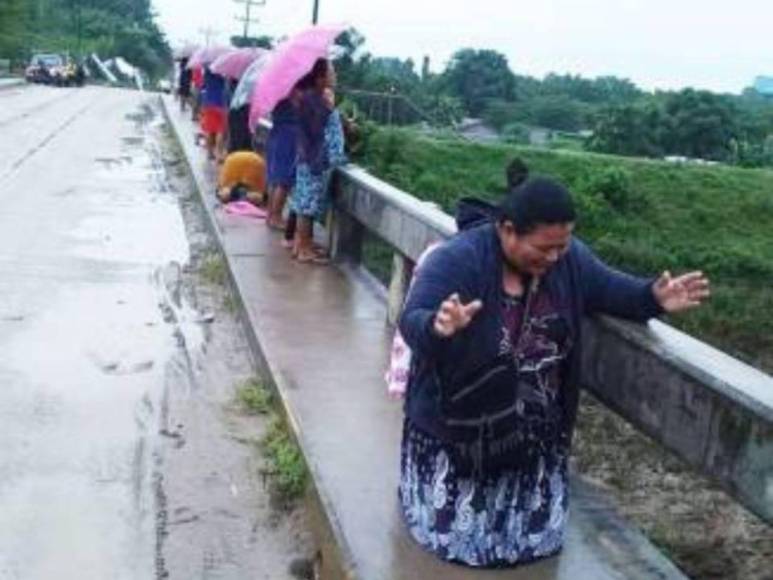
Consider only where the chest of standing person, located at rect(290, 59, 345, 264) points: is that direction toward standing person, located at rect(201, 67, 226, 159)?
no

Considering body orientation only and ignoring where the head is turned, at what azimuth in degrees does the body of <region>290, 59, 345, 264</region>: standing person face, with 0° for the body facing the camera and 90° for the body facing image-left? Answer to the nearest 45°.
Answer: approximately 270°

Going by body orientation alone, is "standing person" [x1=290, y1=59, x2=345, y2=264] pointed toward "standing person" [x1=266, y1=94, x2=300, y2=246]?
no

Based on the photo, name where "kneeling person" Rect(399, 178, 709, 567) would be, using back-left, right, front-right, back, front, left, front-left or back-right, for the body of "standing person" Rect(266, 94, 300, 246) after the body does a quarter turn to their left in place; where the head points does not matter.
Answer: back

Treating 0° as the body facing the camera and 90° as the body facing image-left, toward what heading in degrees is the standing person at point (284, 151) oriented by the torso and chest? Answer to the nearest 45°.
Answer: approximately 270°

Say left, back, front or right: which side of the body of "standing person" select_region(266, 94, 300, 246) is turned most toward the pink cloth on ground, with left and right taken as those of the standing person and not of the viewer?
left

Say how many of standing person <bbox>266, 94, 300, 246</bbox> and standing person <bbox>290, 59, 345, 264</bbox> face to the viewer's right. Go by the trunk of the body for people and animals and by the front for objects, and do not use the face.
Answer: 2

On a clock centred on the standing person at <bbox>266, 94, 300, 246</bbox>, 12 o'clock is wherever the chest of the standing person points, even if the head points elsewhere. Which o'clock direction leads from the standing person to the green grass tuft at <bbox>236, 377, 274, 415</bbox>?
The green grass tuft is roughly at 3 o'clock from the standing person.

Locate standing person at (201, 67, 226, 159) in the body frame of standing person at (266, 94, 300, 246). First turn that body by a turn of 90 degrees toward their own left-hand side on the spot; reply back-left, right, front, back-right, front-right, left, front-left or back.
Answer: front

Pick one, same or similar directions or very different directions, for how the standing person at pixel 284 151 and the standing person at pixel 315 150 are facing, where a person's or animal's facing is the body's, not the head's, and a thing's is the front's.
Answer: same or similar directions

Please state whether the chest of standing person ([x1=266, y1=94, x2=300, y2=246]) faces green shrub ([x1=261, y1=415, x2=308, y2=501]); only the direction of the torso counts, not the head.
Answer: no

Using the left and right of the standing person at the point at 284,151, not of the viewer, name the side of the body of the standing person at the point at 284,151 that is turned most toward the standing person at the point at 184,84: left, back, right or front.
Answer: left

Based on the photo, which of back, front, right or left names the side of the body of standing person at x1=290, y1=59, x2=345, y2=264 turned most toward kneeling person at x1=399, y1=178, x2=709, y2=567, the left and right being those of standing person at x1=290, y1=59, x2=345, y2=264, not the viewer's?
right
